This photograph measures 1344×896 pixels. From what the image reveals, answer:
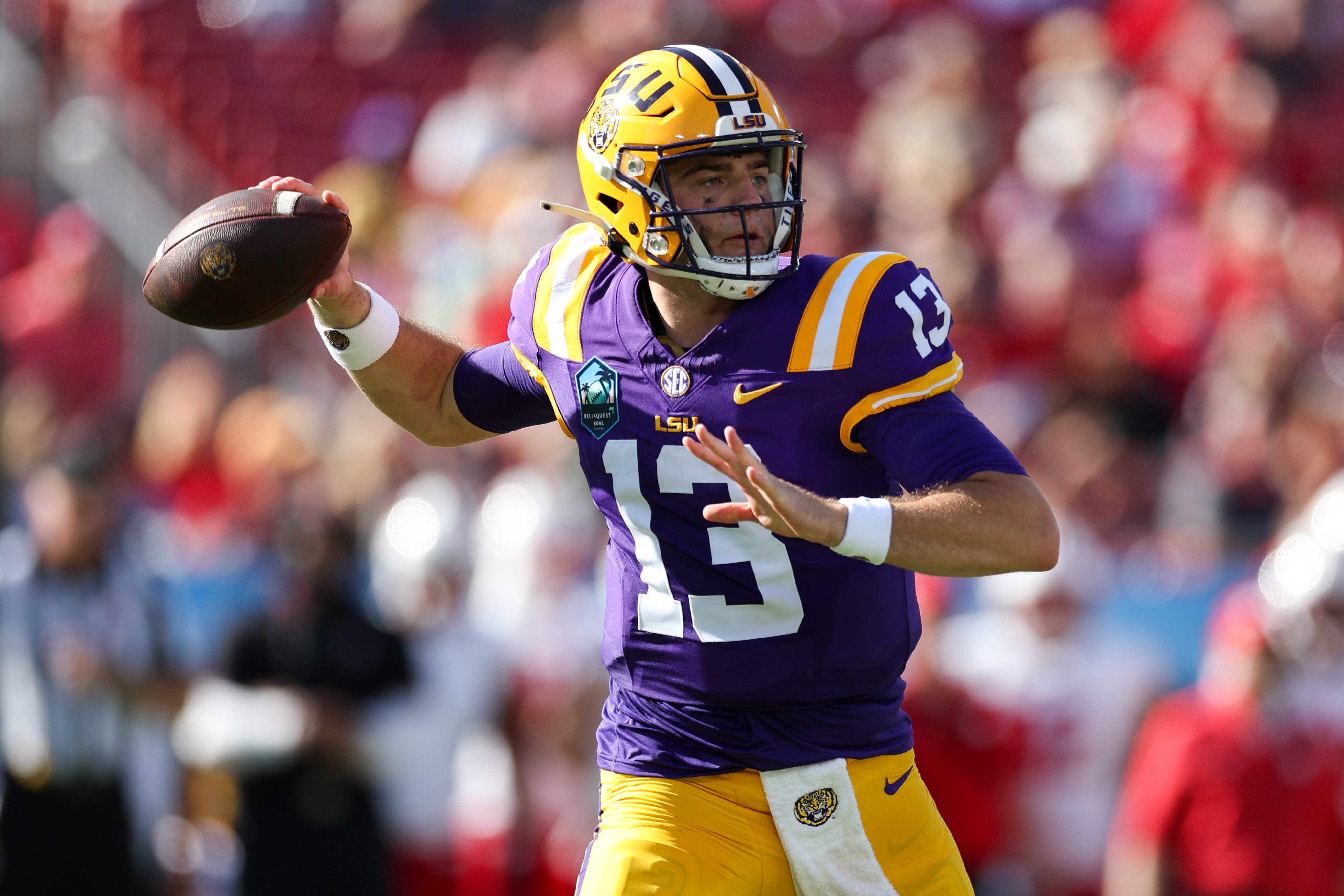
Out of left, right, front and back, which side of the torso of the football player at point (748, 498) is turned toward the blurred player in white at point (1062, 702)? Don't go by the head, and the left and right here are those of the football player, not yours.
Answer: back

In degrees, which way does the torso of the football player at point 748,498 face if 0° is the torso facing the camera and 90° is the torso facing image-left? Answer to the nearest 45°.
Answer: approximately 0°

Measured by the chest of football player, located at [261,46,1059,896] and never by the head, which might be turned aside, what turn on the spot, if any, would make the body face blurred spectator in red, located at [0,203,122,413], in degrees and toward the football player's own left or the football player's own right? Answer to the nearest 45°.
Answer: approximately 135° to the football player's own right

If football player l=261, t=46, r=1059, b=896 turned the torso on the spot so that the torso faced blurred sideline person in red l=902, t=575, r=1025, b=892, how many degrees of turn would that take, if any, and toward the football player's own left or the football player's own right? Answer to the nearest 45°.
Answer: approximately 180°

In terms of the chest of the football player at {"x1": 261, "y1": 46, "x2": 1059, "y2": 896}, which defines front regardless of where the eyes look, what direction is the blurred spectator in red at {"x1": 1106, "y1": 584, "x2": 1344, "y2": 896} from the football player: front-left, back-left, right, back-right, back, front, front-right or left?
back-left
